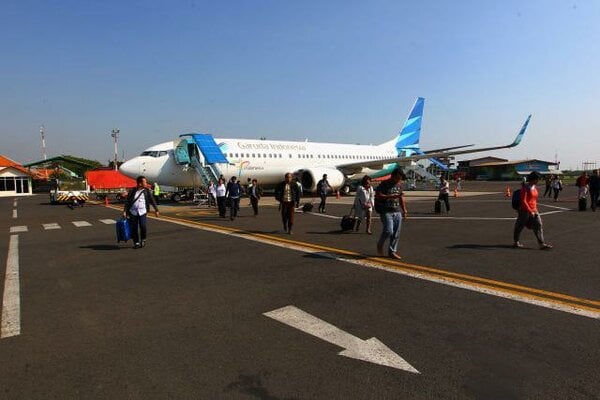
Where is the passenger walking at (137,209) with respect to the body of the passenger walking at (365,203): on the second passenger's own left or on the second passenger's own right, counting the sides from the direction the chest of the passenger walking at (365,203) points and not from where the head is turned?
on the second passenger's own right

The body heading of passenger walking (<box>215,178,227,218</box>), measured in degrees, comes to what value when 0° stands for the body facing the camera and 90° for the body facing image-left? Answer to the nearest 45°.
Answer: approximately 315°

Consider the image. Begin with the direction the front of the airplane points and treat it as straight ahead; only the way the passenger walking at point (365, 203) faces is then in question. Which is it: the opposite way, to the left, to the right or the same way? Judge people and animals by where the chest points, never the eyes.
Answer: to the left

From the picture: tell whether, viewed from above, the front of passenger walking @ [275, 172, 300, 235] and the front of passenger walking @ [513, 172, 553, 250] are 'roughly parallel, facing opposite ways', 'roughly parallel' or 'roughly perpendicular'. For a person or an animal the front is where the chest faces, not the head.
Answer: roughly perpendicular

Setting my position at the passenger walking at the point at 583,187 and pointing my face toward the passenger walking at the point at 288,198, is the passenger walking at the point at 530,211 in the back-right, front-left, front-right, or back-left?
front-left

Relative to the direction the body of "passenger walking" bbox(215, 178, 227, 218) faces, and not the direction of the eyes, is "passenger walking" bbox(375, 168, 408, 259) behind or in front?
in front

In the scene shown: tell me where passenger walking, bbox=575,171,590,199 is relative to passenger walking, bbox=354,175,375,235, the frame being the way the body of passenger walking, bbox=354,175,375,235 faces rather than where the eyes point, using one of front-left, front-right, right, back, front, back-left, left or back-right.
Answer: left

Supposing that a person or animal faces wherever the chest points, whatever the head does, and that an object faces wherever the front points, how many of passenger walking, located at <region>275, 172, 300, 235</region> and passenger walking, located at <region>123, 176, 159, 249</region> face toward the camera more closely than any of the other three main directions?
2

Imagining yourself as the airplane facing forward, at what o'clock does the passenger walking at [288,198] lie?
The passenger walking is roughly at 10 o'clock from the airplane.

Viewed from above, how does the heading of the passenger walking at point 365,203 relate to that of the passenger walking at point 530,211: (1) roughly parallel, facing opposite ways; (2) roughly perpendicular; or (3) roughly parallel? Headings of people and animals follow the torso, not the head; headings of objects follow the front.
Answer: roughly parallel

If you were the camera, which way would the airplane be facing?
facing the viewer and to the left of the viewer

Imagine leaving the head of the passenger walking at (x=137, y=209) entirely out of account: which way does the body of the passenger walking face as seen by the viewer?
toward the camera

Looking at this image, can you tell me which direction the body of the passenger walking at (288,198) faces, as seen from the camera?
toward the camera
